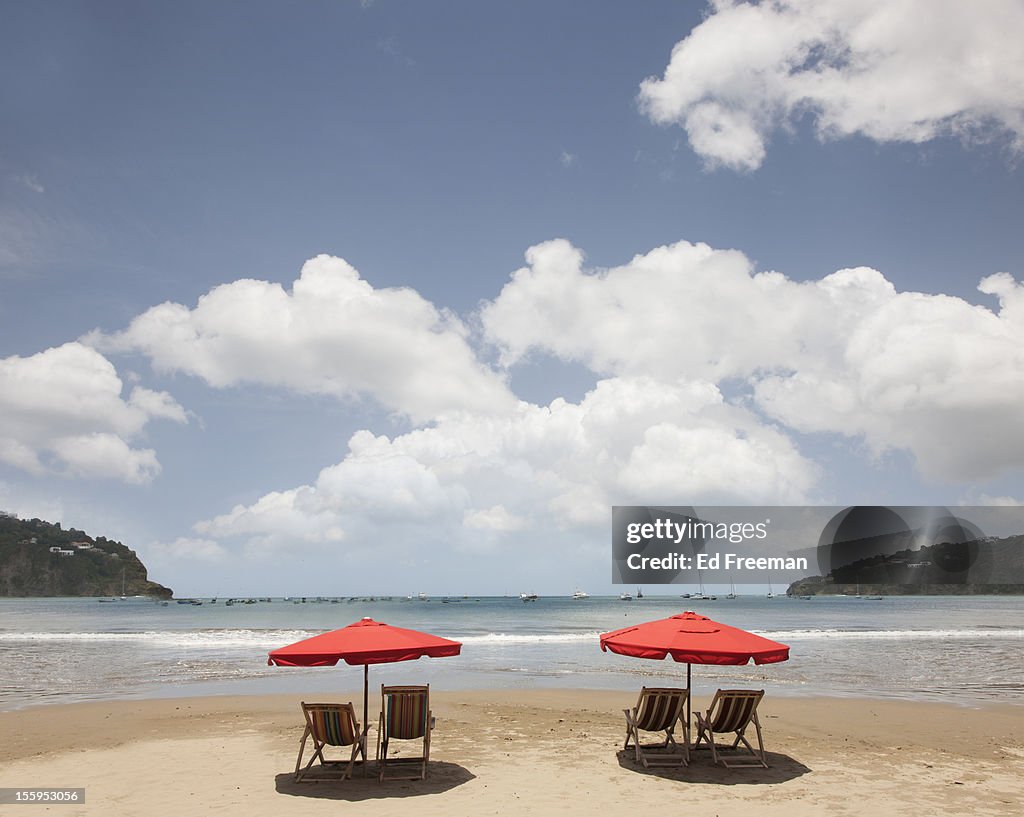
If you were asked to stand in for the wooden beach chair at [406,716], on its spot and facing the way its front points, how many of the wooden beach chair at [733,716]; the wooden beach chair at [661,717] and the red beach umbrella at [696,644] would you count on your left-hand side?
0

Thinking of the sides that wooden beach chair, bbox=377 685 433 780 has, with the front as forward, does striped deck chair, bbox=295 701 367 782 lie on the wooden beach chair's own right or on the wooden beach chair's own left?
on the wooden beach chair's own left

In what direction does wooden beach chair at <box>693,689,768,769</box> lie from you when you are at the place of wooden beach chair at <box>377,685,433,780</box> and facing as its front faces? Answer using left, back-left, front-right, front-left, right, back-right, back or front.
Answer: right

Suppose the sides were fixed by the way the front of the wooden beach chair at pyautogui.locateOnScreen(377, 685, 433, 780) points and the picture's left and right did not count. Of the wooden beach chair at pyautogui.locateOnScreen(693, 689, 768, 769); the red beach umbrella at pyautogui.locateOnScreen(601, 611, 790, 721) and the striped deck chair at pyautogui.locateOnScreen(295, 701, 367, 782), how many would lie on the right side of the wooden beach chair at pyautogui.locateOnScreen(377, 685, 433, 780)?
2

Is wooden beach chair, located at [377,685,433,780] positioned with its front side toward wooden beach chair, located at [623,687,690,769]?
no

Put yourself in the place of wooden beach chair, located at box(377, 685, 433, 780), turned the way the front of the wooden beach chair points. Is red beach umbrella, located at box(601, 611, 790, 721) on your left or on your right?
on your right

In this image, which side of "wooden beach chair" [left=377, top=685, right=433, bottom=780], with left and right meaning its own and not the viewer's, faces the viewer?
back
